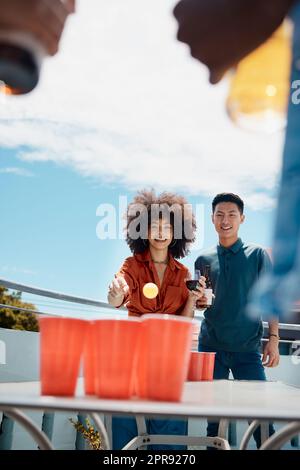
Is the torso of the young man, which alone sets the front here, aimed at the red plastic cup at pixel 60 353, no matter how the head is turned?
yes

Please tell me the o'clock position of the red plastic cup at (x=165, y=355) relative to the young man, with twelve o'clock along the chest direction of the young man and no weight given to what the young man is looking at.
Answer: The red plastic cup is roughly at 12 o'clock from the young man.

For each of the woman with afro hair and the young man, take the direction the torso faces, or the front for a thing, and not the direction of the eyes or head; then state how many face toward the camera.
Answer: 2

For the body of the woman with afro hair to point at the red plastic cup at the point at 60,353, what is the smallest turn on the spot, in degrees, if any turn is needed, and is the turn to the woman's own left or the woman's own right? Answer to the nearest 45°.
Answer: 0° — they already face it

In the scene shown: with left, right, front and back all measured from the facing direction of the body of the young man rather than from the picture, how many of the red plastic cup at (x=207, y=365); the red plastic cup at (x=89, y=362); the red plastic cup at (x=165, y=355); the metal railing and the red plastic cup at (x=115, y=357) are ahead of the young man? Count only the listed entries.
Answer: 4

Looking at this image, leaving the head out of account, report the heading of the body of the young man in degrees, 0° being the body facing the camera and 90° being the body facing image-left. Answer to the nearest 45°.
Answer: approximately 0°
